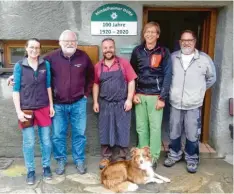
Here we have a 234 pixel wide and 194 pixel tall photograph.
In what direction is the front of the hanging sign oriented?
toward the camera

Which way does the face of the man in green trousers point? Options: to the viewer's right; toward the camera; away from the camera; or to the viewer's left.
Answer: toward the camera

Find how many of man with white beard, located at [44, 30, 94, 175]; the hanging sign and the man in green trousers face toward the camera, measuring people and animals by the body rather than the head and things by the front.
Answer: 3

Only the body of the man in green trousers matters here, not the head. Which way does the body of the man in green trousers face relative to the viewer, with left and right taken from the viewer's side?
facing the viewer

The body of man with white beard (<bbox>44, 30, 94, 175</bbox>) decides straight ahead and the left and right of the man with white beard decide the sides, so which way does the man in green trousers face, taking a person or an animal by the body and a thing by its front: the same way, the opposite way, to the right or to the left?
the same way

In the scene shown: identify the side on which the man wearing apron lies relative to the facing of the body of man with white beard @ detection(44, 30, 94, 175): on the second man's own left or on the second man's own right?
on the second man's own left

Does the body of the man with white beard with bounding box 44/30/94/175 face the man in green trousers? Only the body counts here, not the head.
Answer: no

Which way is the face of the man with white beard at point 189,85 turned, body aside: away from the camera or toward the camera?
toward the camera

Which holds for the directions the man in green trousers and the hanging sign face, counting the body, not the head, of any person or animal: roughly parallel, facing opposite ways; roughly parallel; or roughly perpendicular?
roughly parallel

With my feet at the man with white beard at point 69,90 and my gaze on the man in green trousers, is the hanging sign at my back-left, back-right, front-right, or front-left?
front-left

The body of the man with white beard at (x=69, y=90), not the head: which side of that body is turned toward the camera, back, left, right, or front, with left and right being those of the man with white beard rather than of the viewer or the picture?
front

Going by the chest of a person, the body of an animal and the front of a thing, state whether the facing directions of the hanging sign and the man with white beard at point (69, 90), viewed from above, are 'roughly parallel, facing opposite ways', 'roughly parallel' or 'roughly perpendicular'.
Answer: roughly parallel

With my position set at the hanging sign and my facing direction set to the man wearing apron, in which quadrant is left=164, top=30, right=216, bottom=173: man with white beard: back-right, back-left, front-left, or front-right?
front-left

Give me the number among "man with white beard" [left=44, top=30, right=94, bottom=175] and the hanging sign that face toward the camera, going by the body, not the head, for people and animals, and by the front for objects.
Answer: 2
